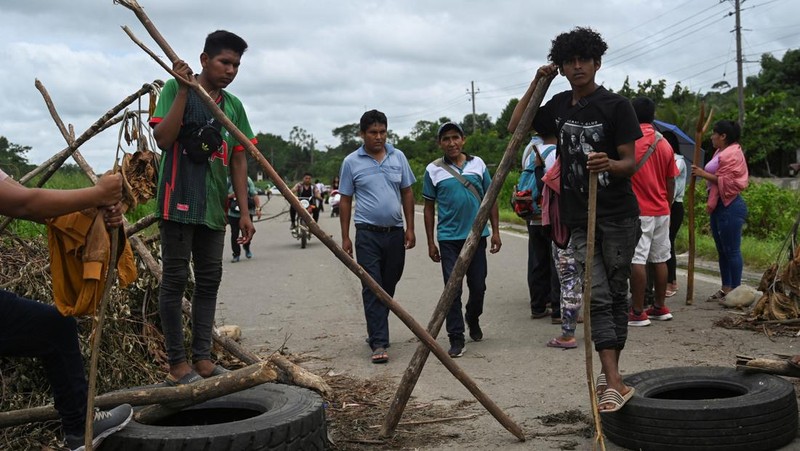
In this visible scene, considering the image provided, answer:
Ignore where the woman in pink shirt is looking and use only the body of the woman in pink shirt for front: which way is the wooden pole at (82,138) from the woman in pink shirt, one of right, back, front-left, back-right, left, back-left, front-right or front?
front-left

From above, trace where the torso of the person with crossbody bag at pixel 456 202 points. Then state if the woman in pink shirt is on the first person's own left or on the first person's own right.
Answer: on the first person's own left

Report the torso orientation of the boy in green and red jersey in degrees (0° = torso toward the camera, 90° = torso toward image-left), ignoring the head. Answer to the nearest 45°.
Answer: approximately 315°

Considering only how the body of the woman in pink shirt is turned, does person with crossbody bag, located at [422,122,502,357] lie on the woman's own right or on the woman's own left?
on the woman's own left

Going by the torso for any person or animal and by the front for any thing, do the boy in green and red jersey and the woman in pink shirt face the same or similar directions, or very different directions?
very different directions

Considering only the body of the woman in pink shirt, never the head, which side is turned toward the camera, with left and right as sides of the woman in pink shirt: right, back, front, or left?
left

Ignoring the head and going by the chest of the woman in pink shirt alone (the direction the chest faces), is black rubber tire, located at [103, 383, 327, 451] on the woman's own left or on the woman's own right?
on the woman's own left
